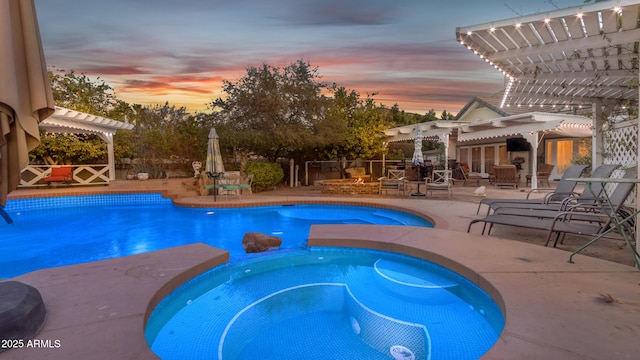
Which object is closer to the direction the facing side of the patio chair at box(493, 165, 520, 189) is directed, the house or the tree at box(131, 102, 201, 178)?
the tree

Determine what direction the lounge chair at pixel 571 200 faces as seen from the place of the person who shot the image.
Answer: facing to the left of the viewer

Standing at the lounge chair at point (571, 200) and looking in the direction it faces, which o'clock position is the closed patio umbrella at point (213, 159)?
The closed patio umbrella is roughly at 12 o'clock from the lounge chair.

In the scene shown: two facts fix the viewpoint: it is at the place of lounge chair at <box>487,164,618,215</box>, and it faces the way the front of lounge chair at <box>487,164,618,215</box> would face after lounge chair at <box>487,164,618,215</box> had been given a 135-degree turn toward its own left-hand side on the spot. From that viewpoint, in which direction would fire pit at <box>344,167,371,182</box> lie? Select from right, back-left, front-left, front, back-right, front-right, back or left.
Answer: back

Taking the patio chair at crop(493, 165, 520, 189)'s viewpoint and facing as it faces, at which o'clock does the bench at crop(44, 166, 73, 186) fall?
The bench is roughly at 2 o'clock from the patio chair.

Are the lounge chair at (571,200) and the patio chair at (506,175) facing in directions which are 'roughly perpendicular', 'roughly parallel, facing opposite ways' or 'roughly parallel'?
roughly perpendicular

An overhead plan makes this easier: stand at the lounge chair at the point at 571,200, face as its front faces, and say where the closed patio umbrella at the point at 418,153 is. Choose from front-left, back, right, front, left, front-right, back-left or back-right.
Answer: front-right

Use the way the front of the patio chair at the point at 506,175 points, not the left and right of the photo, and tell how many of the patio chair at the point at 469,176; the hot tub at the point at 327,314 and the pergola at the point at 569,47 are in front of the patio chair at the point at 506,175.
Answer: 2

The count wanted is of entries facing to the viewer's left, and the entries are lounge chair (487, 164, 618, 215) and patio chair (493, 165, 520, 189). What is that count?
1

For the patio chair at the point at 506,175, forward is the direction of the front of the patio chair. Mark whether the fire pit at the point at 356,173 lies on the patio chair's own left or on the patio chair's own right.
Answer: on the patio chair's own right

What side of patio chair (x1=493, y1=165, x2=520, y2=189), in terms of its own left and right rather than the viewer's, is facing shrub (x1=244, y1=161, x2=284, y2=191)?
right

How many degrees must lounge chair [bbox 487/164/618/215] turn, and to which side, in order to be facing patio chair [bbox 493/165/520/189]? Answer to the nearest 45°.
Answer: approximately 90° to its right

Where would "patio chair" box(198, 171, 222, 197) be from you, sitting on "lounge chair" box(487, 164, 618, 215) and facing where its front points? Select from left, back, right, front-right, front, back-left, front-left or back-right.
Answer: front

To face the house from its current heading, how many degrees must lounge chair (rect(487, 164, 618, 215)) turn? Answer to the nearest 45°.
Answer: approximately 90° to its right
